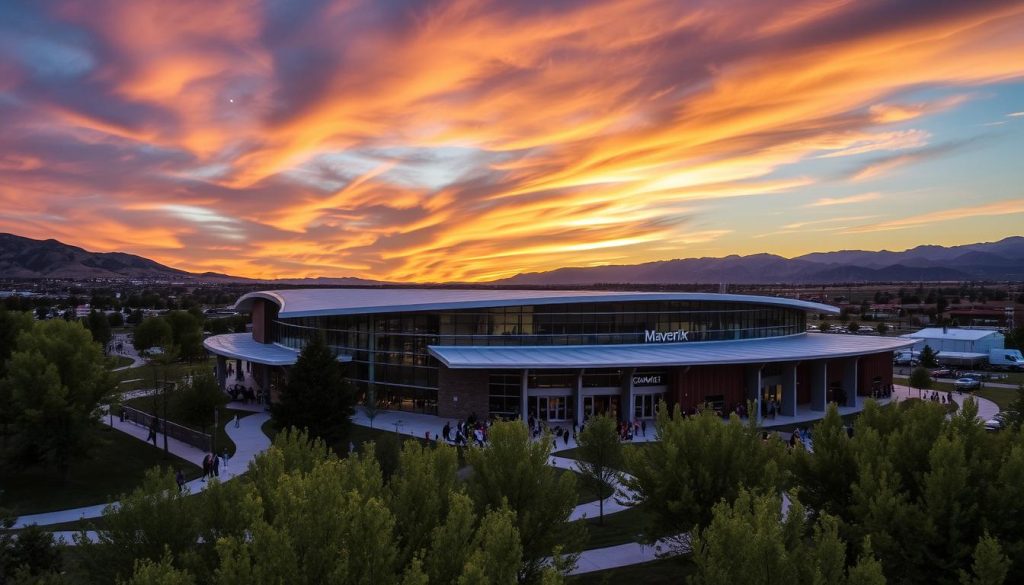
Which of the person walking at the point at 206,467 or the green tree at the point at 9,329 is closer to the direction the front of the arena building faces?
the person walking

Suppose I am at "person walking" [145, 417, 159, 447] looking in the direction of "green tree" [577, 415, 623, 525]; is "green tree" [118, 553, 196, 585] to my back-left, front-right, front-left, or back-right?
front-right

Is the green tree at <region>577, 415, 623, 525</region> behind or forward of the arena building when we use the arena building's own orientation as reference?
forward

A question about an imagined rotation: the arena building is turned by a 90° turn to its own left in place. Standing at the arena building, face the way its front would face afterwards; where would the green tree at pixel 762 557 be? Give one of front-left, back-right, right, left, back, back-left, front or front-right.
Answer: right

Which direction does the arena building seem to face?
toward the camera

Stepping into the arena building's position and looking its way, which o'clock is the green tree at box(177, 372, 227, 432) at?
The green tree is roughly at 2 o'clock from the arena building.

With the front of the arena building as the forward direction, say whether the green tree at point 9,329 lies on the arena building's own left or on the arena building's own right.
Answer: on the arena building's own right

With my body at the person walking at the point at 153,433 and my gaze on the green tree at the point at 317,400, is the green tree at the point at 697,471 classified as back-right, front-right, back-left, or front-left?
front-right

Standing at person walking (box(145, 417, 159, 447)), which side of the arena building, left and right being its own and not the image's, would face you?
right

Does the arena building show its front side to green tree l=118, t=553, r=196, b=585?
yes

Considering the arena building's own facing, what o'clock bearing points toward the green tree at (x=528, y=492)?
The green tree is roughly at 12 o'clock from the arena building.

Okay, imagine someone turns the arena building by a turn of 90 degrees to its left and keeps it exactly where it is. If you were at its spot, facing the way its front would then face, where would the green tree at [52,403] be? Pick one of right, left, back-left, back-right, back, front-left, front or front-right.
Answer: back-right

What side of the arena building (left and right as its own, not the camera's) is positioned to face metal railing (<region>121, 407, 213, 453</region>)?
right

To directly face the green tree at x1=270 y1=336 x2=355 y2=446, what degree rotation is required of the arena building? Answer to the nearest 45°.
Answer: approximately 45° to its right
